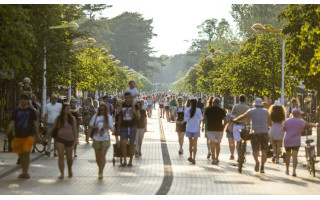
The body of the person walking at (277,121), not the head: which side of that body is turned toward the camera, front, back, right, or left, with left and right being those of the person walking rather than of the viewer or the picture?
back

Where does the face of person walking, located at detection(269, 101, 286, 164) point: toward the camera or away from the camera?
away from the camera

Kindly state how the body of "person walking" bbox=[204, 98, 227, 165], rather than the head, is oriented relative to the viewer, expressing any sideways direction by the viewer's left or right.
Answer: facing away from the viewer

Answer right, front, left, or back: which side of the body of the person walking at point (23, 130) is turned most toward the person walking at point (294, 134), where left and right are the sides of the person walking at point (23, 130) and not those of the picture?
left

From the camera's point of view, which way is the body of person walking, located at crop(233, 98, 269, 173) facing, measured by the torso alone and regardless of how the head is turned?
away from the camera

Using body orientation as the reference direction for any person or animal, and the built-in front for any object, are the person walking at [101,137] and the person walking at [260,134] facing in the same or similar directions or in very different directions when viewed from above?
very different directions

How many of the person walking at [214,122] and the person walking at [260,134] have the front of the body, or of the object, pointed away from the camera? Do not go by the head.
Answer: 2

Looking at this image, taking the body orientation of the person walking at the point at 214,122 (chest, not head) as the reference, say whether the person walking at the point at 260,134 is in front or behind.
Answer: behind

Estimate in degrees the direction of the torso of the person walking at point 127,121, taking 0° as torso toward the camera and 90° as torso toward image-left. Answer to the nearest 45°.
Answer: approximately 0°

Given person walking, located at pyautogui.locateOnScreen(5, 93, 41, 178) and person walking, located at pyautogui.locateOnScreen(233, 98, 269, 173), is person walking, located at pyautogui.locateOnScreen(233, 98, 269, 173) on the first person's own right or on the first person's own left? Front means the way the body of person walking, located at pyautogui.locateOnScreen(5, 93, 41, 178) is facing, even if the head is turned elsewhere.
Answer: on the first person's own left

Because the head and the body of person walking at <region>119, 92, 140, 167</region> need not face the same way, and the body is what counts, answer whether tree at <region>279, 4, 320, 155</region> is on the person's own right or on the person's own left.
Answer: on the person's own left
